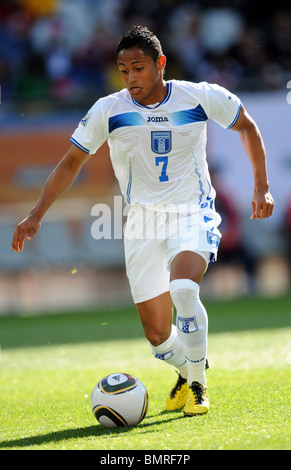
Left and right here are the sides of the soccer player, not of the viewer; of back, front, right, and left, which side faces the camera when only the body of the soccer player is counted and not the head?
front

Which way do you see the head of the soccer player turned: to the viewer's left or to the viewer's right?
to the viewer's left
